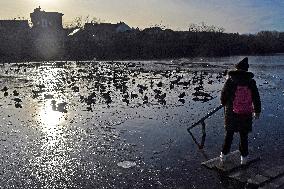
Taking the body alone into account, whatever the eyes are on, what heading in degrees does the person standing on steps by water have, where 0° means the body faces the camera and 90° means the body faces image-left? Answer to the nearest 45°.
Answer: approximately 180°
